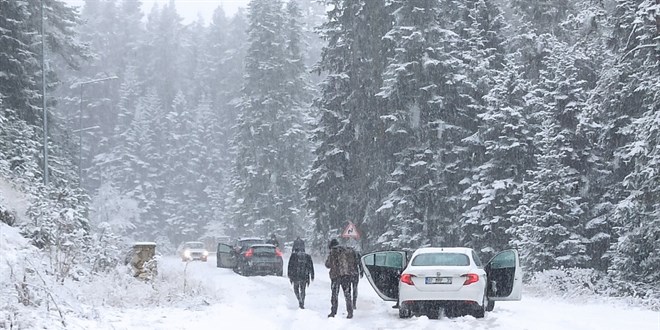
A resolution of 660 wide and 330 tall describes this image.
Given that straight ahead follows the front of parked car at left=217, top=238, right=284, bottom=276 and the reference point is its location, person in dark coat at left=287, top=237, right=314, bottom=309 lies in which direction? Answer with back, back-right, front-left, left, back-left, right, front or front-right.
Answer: back-left

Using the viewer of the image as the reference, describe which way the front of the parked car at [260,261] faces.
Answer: facing away from the viewer and to the left of the viewer

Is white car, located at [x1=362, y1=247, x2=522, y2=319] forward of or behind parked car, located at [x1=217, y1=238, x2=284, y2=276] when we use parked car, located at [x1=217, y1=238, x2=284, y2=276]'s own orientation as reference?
behind

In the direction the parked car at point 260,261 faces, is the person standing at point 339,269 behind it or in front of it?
behind

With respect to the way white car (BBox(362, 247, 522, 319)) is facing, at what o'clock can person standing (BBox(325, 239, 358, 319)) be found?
The person standing is roughly at 9 o'clock from the white car.

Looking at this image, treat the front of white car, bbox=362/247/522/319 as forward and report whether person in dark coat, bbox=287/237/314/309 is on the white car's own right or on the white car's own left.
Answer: on the white car's own left

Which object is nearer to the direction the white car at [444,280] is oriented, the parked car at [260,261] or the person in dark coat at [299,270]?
the parked car

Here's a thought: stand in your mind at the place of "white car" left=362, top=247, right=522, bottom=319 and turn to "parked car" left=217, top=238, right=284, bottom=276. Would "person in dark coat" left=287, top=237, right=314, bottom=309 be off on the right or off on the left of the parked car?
left

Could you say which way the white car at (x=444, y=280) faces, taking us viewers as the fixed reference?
facing away from the viewer
